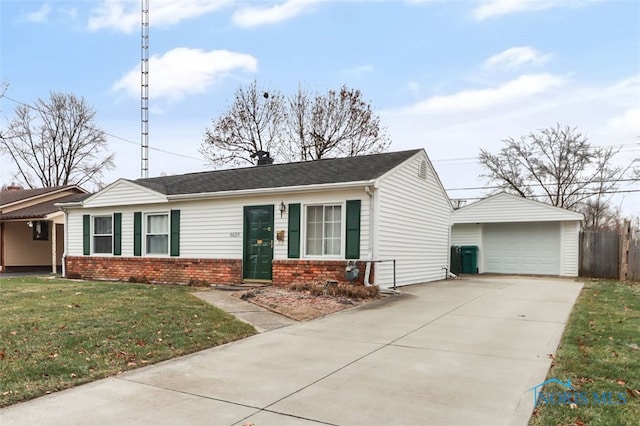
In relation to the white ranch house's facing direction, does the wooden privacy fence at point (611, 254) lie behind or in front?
behind

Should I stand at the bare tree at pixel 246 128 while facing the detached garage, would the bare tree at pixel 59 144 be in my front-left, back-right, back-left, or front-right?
back-right

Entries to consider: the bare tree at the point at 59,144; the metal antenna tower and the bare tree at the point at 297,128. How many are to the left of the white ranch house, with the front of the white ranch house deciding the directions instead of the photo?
0

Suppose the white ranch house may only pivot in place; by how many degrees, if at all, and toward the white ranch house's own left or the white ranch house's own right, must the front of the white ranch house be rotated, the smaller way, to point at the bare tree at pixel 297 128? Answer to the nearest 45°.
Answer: approximately 135° to the white ranch house's own right

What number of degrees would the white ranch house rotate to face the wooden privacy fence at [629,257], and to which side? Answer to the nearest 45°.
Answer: approximately 135° to its left
